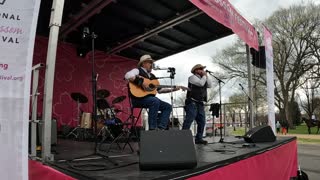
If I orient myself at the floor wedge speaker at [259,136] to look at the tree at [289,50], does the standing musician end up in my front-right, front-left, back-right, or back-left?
back-left

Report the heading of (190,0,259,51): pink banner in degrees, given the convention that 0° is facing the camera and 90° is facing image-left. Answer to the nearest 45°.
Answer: approximately 315°

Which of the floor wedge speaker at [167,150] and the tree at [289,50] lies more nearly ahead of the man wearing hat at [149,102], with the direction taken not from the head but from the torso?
the floor wedge speaker

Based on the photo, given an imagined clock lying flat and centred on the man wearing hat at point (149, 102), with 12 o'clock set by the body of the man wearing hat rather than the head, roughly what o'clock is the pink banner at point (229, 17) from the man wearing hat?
The pink banner is roughly at 9 o'clock from the man wearing hat.

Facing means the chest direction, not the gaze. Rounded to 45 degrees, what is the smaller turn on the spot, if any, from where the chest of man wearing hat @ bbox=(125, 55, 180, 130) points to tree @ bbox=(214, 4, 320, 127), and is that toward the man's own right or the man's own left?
approximately 90° to the man's own left

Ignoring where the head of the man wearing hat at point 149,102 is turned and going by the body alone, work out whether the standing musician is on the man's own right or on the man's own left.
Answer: on the man's own left

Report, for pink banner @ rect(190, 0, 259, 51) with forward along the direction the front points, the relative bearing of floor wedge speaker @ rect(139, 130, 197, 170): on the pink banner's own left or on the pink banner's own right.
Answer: on the pink banner's own right

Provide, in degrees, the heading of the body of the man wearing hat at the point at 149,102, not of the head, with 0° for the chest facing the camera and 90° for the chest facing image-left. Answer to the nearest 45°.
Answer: approximately 315°
